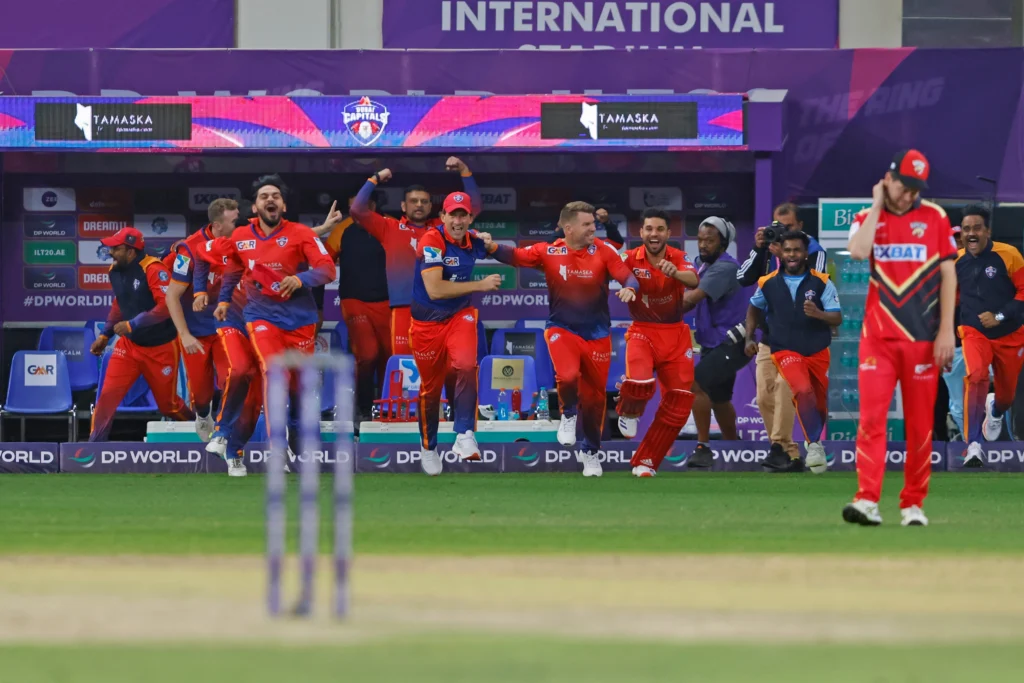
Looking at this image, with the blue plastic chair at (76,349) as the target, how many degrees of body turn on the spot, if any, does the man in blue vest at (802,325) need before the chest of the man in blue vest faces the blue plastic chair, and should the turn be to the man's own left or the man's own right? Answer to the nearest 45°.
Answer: approximately 90° to the man's own right

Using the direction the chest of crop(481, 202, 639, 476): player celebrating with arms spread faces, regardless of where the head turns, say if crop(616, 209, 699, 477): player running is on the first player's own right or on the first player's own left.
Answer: on the first player's own left

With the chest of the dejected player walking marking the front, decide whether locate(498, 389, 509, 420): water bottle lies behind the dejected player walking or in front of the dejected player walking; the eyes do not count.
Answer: behind

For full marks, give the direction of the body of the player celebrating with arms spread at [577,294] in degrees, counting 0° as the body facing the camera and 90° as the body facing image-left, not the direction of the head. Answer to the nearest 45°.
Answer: approximately 0°

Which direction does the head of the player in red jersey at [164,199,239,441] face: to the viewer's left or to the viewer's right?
to the viewer's right
